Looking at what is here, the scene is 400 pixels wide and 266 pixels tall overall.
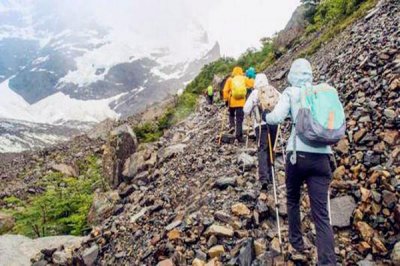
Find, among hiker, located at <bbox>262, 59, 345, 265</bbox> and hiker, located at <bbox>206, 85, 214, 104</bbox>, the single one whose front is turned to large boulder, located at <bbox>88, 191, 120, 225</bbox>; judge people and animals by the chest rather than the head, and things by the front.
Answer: hiker, located at <bbox>262, 59, 345, 265</bbox>

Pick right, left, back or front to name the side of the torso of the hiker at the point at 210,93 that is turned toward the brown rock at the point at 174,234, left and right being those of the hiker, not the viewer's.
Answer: back

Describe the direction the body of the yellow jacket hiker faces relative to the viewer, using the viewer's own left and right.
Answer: facing away from the viewer

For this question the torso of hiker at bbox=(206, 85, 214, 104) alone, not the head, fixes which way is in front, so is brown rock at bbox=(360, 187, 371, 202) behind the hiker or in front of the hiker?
behind

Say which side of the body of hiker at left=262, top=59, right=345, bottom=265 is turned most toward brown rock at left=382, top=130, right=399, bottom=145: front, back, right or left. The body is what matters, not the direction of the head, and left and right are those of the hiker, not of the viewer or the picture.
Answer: right

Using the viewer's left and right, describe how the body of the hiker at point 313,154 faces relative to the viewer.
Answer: facing away from the viewer and to the left of the viewer

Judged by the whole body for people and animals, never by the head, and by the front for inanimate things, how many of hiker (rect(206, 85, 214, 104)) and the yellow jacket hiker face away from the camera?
2

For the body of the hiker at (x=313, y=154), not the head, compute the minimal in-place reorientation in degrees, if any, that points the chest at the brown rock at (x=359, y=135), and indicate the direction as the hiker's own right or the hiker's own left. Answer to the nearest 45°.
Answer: approximately 45° to the hiker's own right

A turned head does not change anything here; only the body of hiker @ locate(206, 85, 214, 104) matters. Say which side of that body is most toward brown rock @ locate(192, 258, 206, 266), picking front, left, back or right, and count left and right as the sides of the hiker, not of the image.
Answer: back

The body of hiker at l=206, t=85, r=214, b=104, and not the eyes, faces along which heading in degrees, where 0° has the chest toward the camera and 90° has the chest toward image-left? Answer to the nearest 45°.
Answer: approximately 180°

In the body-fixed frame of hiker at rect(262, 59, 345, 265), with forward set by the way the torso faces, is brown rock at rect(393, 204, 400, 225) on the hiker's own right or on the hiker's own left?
on the hiker's own right

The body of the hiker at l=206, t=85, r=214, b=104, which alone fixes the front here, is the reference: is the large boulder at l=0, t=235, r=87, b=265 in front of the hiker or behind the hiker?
behind
